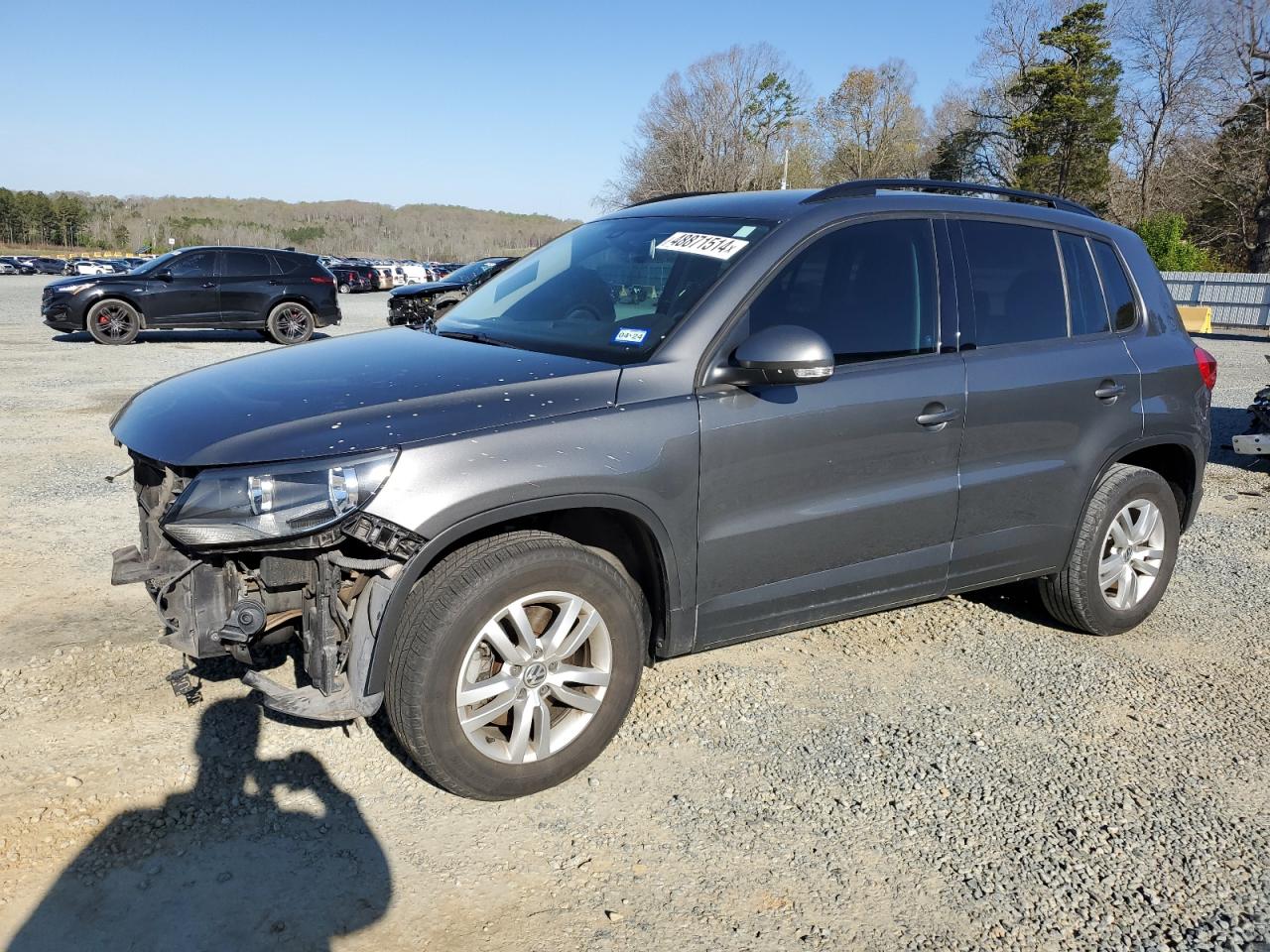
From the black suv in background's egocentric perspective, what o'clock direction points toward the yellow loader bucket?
The yellow loader bucket is roughly at 6 o'clock from the black suv in background.

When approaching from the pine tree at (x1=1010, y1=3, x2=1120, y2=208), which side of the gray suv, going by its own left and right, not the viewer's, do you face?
back

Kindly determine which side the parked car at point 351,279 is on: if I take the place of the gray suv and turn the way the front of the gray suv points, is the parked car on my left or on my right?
on my right

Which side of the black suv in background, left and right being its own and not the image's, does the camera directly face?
left

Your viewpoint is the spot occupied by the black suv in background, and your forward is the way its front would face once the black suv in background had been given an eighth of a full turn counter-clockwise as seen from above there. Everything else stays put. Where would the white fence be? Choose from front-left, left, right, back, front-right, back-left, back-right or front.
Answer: back-left

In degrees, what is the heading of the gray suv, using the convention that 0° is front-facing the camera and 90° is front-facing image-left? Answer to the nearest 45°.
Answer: approximately 45°

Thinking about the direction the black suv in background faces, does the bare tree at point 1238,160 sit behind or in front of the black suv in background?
behind

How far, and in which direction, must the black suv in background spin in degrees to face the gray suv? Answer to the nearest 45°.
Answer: approximately 90° to its left

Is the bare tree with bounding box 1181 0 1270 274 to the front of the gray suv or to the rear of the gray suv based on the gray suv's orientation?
to the rear

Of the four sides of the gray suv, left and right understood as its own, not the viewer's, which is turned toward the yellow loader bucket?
back

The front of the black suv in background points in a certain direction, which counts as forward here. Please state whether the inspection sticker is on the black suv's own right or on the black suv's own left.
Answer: on the black suv's own left
